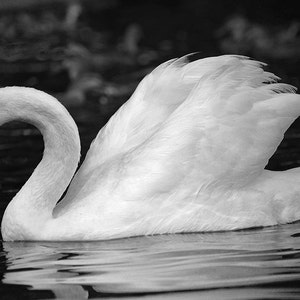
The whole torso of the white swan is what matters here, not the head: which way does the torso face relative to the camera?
to the viewer's left
